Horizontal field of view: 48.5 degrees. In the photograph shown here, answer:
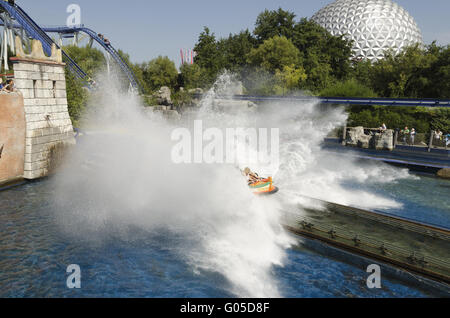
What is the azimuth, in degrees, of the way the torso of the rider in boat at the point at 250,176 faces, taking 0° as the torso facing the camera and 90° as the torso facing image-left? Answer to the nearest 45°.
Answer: approximately 315°

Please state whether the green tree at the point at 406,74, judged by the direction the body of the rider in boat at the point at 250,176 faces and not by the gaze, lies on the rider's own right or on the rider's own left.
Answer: on the rider's own left

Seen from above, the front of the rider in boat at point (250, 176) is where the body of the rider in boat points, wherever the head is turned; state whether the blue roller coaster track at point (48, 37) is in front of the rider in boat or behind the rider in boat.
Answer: behind

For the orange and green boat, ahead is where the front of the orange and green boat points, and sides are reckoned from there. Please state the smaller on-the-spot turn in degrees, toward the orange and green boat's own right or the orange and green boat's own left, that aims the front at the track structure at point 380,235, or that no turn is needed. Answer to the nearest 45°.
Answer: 0° — it already faces it

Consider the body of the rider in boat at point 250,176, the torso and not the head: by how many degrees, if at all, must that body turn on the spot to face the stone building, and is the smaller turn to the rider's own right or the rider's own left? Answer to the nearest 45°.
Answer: approximately 135° to the rider's own right

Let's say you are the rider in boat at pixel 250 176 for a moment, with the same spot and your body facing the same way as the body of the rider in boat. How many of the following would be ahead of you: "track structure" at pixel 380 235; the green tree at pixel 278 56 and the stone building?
1

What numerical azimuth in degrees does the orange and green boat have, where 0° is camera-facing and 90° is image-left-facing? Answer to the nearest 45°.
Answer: approximately 315°

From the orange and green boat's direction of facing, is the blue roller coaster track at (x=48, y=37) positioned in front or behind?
behind

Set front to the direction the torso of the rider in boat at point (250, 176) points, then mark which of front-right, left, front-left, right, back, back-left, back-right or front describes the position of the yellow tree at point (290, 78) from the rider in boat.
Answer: back-left
